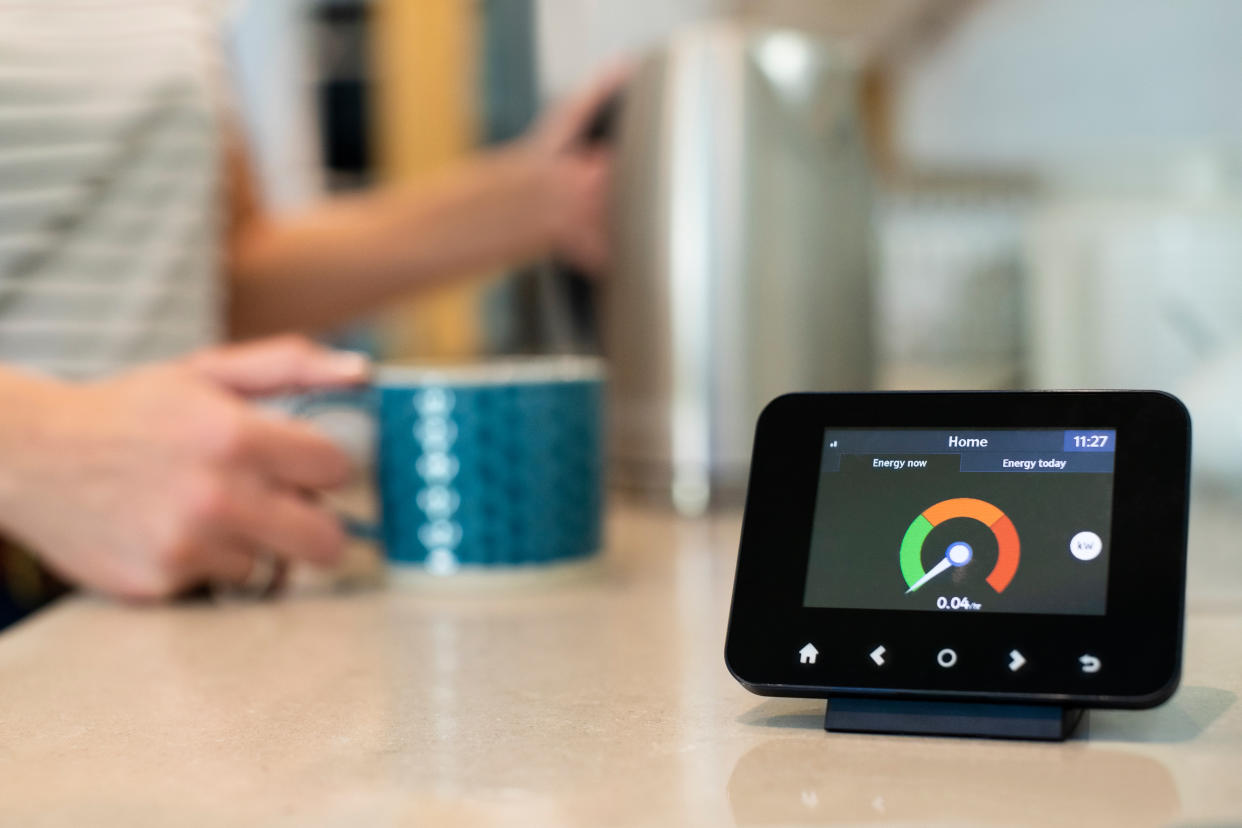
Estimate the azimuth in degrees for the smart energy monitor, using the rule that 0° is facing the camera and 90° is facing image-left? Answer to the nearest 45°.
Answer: approximately 0°

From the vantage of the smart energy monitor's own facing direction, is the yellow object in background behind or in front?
behind
